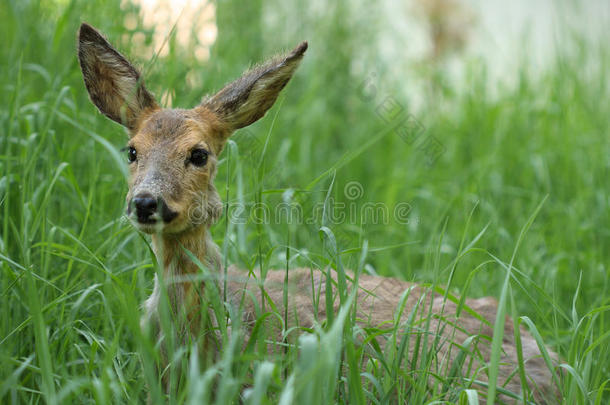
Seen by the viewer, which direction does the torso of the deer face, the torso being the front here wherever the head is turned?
to the viewer's left
